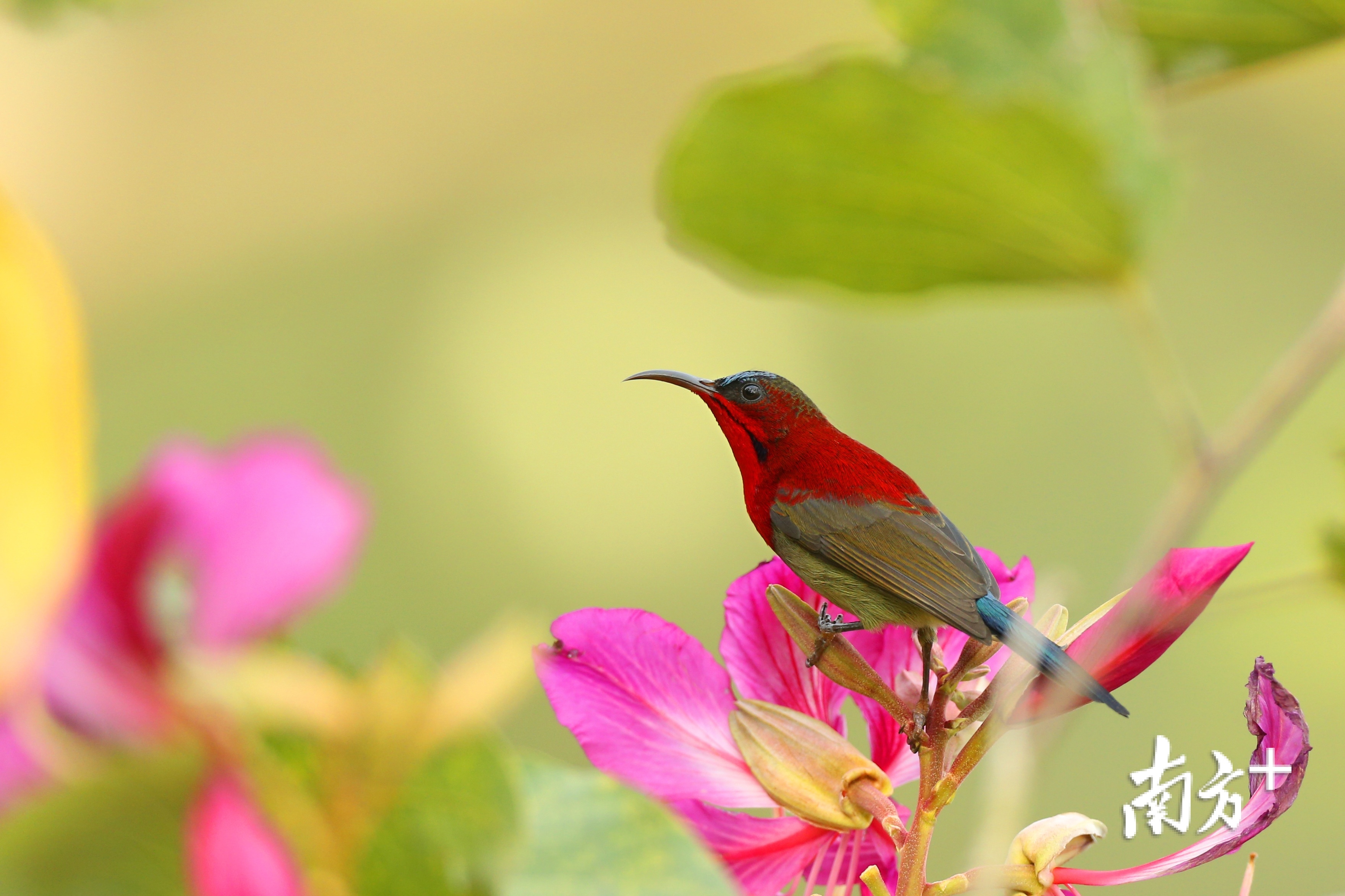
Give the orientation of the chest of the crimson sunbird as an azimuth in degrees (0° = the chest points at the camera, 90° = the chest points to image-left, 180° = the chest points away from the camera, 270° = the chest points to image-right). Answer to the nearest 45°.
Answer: approximately 90°
